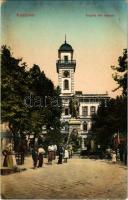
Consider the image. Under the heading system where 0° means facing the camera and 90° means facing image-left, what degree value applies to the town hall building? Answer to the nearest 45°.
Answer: approximately 0°
